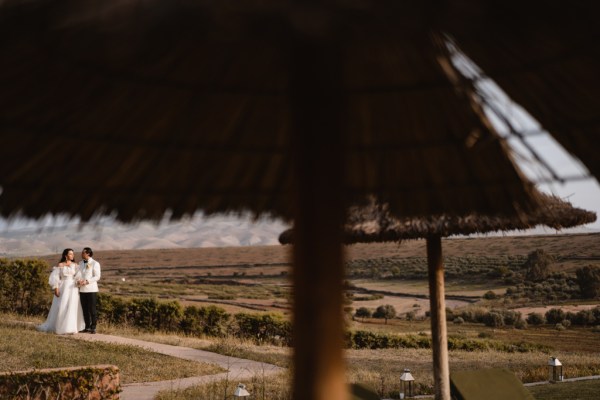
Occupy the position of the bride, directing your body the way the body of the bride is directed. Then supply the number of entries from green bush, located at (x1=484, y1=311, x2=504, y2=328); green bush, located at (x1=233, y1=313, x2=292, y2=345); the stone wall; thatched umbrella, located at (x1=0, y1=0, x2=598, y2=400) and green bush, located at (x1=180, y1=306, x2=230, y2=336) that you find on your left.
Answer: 3

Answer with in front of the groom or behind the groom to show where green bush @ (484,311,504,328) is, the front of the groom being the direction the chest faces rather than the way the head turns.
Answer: behind

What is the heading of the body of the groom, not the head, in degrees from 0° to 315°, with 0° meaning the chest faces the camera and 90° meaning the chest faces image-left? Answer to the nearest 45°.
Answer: approximately 45°

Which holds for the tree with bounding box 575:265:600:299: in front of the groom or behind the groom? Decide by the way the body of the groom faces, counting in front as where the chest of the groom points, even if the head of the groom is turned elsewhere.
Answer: behind

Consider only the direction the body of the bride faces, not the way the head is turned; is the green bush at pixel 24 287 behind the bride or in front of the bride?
behind

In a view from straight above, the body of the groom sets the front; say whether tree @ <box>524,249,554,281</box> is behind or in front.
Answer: behind

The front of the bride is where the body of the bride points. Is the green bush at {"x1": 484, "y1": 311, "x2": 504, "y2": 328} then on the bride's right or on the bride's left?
on the bride's left

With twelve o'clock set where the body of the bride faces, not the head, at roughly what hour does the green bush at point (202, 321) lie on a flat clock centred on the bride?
The green bush is roughly at 9 o'clock from the bride.

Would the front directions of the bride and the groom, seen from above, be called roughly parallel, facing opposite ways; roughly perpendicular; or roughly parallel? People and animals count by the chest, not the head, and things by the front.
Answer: roughly perpendicular

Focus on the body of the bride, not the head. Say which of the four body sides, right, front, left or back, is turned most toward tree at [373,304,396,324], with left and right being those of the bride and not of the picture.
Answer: left

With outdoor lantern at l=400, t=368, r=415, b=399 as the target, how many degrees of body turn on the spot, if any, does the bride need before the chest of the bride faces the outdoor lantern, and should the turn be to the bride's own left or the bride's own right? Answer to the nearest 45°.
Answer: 0° — they already face it

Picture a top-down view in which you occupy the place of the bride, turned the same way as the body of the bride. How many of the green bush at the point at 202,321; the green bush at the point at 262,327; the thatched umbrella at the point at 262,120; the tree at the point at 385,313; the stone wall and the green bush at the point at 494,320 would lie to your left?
4

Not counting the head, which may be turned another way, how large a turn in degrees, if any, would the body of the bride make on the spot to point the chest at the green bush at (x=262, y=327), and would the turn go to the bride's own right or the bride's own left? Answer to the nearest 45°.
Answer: approximately 90° to the bride's own left

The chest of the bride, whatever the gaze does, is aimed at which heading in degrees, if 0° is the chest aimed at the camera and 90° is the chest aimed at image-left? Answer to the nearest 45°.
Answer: approximately 315°
